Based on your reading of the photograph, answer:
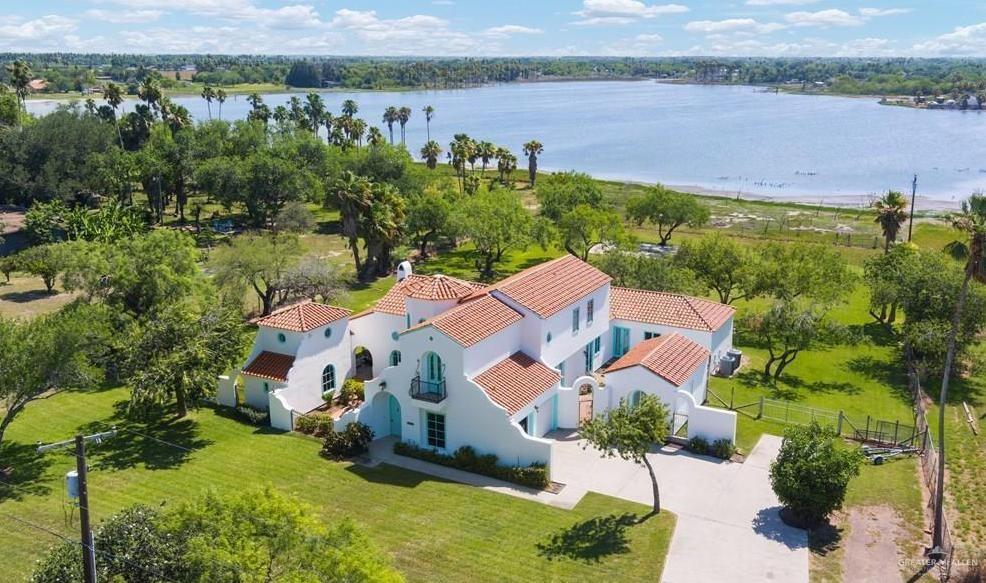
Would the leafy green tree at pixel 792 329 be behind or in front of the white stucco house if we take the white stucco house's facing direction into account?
behind

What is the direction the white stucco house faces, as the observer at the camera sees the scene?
facing the viewer and to the left of the viewer

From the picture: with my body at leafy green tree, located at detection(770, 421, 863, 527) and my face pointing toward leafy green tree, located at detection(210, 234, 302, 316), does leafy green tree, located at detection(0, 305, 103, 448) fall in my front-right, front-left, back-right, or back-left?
front-left

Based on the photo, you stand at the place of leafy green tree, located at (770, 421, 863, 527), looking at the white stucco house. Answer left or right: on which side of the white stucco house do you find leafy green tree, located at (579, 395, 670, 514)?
left

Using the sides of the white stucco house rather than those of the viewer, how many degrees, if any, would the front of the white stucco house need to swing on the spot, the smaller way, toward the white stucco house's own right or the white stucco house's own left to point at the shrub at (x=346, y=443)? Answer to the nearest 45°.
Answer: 0° — it already faces it

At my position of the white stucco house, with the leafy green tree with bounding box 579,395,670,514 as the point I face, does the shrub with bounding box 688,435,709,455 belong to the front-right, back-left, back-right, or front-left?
front-left

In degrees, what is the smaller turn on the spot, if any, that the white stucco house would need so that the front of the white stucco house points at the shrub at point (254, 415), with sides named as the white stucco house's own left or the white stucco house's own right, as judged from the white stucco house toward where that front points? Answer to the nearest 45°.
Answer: approximately 45° to the white stucco house's own right

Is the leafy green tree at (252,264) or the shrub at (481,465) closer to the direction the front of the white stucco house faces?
the shrub

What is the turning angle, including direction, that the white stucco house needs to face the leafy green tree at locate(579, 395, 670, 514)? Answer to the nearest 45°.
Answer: approximately 90° to its left

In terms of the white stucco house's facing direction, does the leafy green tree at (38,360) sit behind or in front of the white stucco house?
in front

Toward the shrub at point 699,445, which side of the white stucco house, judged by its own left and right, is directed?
left

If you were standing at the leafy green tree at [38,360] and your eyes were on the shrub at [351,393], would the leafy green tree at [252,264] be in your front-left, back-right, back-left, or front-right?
front-left
